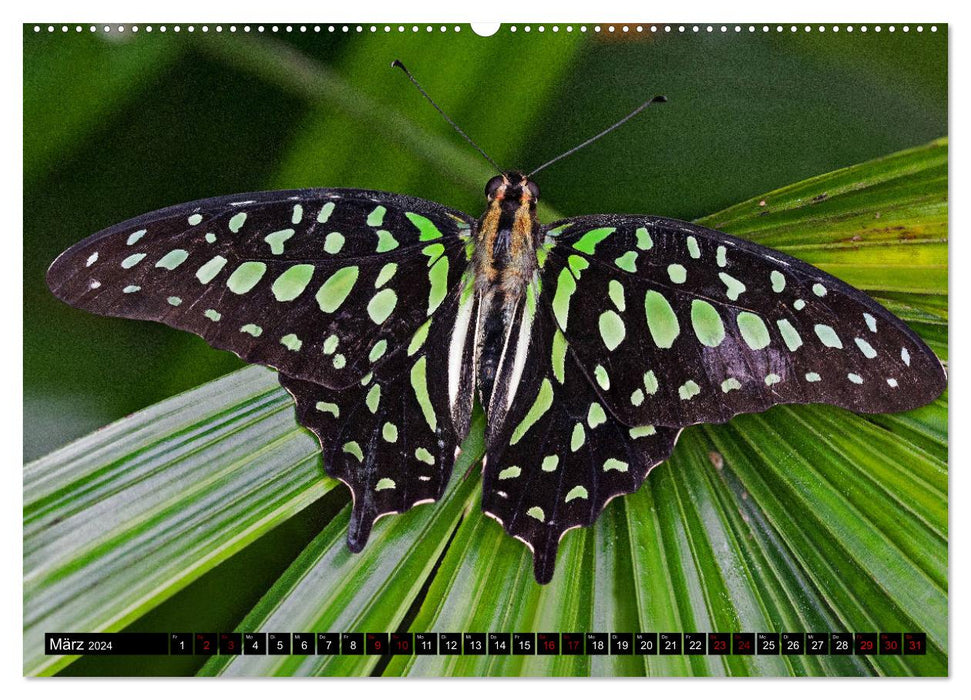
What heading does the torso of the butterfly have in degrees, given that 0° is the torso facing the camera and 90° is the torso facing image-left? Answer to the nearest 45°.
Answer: approximately 180°
